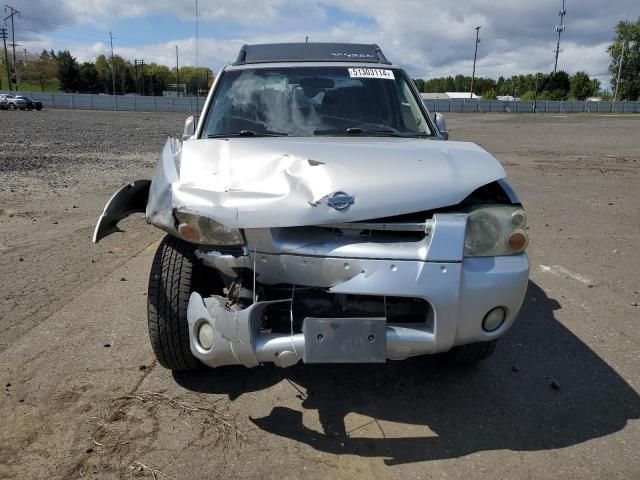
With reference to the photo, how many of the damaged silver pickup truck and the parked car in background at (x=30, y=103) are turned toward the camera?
1

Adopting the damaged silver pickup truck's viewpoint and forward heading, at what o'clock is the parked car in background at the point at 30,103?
The parked car in background is roughly at 5 o'clock from the damaged silver pickup truck.

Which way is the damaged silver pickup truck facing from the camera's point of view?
toward the camera
